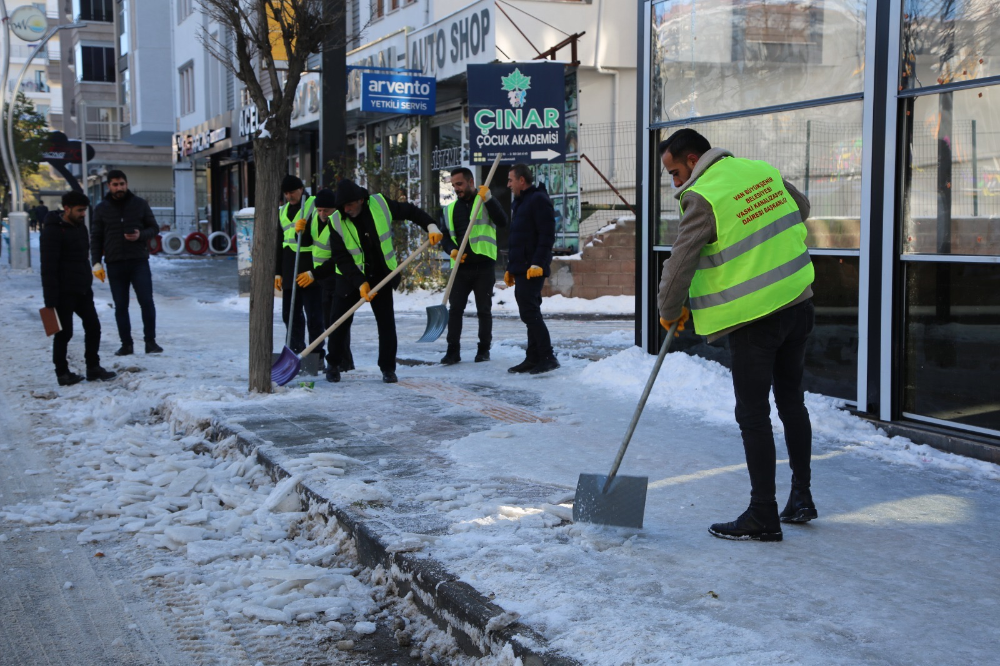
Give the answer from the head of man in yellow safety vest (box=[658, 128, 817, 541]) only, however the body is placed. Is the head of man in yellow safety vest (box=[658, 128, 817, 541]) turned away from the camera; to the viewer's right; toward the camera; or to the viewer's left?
to the viewer's left

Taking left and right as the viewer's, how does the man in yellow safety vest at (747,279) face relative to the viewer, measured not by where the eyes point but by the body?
facing away from the viewer and to the left of the viewer

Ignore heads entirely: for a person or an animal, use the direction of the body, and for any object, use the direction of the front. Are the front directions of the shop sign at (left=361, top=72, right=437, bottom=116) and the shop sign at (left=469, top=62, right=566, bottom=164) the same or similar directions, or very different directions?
same or similar directions

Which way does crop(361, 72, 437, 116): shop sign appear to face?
toward the camera

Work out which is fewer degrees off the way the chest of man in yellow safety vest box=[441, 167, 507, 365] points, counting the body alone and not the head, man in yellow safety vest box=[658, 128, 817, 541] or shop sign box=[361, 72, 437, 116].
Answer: the man in yellow safety vest

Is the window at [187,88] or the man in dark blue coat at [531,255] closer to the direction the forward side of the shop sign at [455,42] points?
the man in dark blue coat

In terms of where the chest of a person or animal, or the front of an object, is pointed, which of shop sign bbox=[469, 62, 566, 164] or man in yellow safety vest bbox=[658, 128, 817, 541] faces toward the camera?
the shop sign

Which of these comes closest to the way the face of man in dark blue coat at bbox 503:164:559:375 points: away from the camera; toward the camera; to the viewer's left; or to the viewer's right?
to the viewer's left

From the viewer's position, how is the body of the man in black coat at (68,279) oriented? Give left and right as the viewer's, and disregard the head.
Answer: facing the viewer and to the right of the viewer

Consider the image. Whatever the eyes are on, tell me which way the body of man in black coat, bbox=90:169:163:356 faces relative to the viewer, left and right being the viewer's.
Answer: facing the viewer

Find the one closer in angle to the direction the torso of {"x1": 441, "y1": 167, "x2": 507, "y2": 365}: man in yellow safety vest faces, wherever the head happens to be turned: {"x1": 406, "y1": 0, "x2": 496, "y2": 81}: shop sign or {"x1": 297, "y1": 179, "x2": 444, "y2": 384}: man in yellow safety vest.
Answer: the man in yellow safety vest

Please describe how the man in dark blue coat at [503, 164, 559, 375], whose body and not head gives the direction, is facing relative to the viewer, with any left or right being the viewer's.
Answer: facing to the left of the viewer

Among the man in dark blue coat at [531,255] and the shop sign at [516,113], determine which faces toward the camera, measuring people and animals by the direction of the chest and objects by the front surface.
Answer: the shop sign

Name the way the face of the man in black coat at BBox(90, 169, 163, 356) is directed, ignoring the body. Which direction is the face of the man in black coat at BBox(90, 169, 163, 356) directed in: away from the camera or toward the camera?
toward the camera

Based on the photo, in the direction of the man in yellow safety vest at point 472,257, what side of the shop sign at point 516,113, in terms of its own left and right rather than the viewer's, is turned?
front
